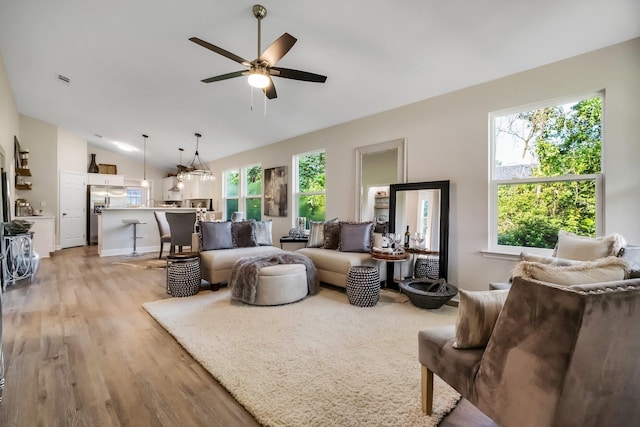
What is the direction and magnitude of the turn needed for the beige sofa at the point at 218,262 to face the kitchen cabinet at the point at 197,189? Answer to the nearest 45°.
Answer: approximately 135° to its left

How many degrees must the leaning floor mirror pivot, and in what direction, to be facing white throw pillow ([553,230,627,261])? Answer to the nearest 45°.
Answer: approximately 90° to its left

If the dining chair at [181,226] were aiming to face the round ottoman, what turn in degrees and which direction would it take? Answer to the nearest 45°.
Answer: approximately 180°

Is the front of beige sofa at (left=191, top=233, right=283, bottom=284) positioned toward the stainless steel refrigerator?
no

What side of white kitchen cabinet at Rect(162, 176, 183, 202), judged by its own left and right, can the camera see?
front

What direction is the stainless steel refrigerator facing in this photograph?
toward the camera

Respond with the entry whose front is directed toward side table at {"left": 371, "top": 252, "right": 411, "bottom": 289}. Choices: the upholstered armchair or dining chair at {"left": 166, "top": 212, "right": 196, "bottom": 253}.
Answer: the upholstered armchair

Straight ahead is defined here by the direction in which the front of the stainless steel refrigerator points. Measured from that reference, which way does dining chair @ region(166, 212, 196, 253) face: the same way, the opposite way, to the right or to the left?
the opposite way

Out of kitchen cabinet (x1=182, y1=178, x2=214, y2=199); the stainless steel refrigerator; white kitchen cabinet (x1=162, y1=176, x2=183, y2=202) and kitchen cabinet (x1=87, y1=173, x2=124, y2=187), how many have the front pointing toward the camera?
4

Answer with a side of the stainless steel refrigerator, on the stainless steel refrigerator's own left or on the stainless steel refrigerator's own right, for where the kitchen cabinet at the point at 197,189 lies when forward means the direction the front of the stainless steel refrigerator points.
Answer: on the stainless steel refrigerator's own left

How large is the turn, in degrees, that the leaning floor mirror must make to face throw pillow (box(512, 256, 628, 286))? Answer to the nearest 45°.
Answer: approximately 45° to its left

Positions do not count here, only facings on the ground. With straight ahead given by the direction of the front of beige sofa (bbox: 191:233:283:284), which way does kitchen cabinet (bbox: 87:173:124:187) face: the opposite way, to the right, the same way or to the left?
the same way

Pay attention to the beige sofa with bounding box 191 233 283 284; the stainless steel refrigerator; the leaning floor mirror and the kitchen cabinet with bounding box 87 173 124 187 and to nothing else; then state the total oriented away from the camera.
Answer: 0

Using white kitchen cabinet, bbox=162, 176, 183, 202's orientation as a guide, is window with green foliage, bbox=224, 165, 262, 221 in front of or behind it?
in front

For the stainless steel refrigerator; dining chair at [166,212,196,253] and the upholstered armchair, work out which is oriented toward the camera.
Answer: the stainless steel refrigerator

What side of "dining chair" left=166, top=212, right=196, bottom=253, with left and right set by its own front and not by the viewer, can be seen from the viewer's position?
back

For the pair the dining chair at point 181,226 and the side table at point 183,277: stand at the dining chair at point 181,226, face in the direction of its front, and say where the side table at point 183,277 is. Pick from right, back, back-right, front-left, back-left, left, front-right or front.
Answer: back

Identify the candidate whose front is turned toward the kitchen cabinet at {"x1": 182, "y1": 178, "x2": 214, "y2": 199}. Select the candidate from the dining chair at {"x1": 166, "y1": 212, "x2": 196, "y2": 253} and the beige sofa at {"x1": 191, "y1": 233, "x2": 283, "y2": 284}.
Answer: the dining chair

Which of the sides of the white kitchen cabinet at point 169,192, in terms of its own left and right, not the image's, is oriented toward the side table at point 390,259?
front

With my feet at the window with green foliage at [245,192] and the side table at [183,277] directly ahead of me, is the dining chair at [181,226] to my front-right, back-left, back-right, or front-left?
front-right

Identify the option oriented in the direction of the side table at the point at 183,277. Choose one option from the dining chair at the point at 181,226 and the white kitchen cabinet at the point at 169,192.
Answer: the white kitchen cabinet
